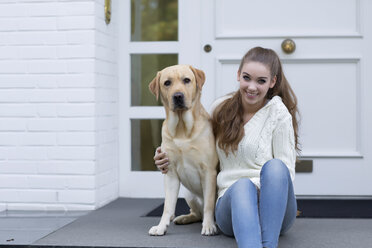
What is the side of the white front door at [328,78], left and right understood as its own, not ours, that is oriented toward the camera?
front

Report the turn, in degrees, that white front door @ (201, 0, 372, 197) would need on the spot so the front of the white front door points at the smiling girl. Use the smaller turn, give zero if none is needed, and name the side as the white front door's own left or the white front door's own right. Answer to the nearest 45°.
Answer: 0° — it already faces them

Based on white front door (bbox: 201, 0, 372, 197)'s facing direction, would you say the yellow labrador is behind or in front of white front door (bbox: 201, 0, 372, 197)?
in front

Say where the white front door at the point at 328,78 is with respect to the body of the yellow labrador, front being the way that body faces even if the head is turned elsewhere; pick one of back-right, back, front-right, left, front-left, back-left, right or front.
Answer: back-left

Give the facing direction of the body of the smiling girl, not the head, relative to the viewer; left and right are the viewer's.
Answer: facing the viewer

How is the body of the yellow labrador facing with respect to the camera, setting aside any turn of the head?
toward the camera
